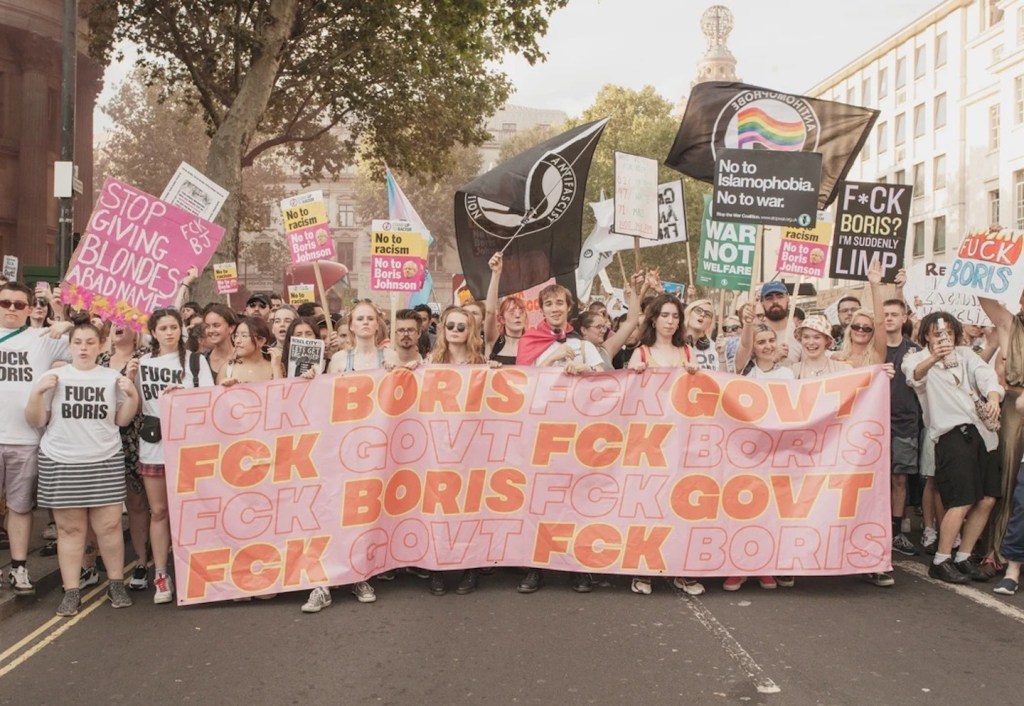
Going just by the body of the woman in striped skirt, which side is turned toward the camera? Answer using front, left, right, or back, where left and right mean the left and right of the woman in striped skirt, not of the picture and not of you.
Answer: front

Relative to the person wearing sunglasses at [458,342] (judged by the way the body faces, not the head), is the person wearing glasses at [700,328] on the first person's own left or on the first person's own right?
on the first person's own left

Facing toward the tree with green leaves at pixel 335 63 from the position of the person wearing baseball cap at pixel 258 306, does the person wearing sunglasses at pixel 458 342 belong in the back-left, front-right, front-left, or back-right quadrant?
back-right

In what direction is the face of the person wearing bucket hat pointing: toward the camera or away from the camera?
toward the camera

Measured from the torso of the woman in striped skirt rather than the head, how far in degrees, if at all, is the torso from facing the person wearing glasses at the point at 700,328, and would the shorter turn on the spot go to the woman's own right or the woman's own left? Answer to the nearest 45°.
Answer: approximately 90° to the woman's own left

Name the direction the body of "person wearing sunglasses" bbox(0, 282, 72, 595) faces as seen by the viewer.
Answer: toward the camera

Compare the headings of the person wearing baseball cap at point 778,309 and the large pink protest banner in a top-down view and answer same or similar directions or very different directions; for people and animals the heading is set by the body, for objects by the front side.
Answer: same or similar directions

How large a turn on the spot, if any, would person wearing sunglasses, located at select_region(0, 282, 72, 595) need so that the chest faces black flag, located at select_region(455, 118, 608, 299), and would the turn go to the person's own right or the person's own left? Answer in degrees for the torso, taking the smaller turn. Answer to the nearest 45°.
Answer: approximately 90° to the person's own left

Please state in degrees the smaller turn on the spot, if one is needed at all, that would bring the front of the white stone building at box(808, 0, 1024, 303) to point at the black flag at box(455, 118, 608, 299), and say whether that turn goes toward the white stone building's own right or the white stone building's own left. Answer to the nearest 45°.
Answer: approximately 45° to the white stone building's own left

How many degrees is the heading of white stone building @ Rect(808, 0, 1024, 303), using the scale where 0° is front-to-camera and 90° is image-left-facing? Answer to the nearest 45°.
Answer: approximately 45°

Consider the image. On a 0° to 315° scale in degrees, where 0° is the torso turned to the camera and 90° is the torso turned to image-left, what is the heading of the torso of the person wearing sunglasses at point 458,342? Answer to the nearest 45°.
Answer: approximately 0°

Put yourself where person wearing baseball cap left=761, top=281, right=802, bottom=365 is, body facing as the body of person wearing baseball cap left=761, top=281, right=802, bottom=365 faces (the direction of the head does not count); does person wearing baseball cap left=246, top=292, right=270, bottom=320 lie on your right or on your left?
on your right

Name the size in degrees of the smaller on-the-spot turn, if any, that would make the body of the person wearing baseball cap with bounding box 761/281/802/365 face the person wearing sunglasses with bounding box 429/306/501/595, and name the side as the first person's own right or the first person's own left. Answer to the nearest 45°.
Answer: approximately 45° to the first person's own right
